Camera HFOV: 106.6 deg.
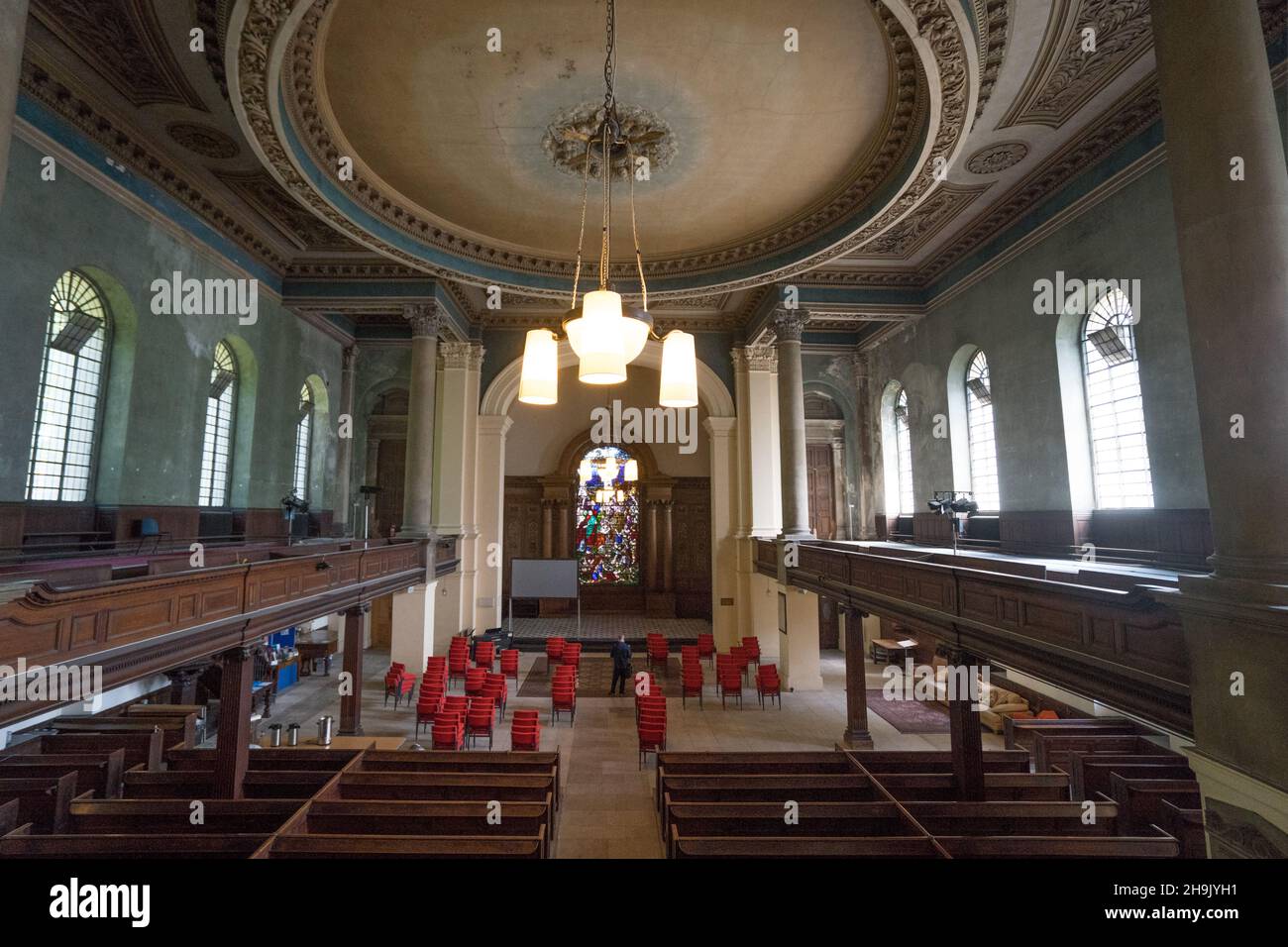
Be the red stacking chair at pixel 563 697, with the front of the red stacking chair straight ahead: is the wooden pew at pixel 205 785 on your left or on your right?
on your left

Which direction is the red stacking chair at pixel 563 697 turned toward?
away from the camera

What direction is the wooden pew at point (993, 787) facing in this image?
away from the camera

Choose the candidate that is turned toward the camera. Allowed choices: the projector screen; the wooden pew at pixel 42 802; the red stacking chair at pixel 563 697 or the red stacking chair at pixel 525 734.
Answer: the projector screen

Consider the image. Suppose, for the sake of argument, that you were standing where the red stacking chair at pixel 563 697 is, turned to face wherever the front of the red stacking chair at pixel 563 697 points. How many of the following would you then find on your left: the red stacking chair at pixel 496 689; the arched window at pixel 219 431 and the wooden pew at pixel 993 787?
2

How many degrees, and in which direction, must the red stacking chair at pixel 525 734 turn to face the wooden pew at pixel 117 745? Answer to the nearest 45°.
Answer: approximately 90° to its left

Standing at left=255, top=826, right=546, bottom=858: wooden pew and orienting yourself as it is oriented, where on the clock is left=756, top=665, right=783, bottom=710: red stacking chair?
The red stacking chair is roughly at 2 o'clock from the wooden pew.

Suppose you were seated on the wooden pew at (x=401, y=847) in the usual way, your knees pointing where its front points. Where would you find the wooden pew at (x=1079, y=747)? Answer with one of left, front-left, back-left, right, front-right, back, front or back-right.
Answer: right

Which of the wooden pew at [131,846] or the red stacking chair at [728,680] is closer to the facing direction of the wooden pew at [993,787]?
the red stacking chair

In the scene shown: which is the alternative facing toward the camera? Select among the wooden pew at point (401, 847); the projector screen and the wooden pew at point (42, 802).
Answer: the projector screen

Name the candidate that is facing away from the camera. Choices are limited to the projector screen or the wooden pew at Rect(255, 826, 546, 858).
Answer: the wooden pew

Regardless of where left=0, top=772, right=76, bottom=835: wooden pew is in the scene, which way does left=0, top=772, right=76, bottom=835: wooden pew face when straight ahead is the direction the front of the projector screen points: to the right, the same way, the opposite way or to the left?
the opposite way

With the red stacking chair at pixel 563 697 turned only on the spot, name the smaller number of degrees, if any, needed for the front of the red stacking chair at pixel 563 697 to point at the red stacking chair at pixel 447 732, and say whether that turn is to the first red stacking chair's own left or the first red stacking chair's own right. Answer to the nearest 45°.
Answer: approximately 135° to the first red stacking chair's own left

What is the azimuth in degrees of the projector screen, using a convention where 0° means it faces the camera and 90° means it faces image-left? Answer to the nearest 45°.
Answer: approximately 0°

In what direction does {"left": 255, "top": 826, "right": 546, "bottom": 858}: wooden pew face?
away from the camera
